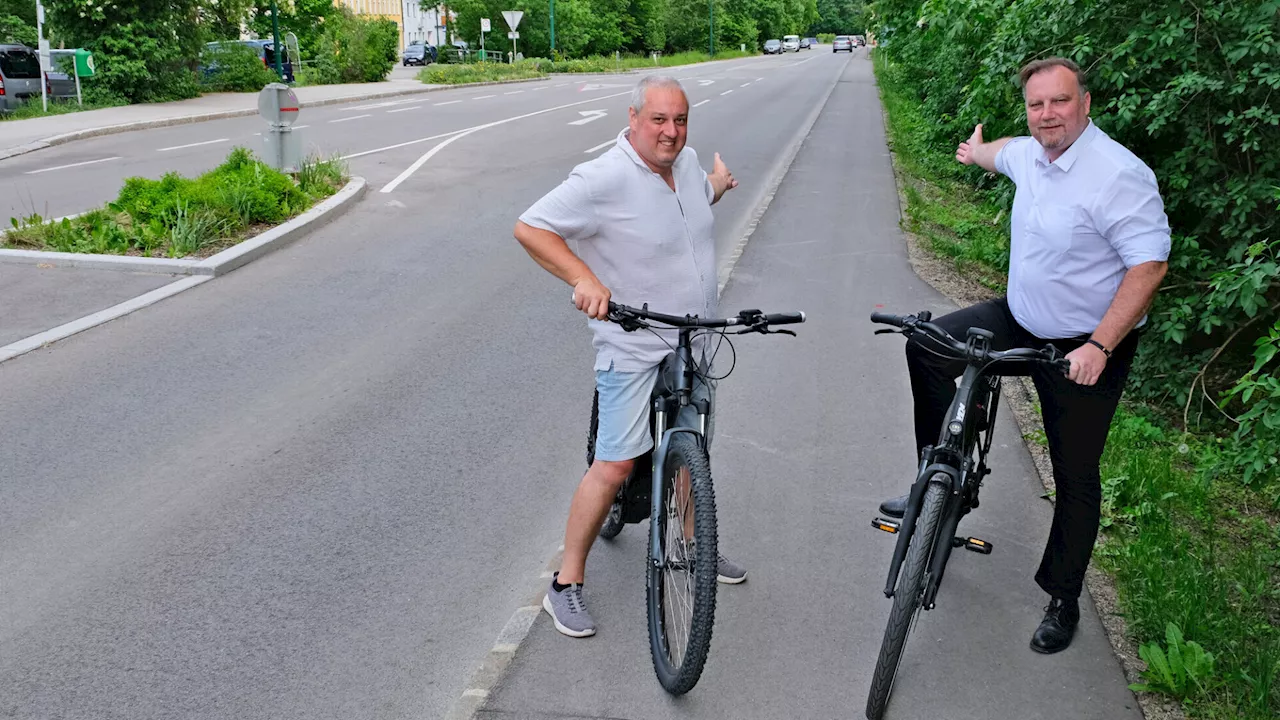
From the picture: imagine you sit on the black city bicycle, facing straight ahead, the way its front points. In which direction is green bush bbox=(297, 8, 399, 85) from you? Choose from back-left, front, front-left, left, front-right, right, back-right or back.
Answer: back-right

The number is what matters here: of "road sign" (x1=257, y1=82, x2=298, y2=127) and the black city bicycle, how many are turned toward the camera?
1

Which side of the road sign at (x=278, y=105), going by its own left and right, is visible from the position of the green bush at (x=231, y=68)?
front

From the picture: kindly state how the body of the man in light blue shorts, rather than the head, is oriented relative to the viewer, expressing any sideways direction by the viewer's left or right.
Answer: facing the viewer and to the right of the viewer

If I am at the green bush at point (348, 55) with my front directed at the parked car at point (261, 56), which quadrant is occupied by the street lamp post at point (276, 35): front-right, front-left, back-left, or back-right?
front-left

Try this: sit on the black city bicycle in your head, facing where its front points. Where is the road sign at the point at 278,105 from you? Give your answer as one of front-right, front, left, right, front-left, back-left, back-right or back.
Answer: back-right

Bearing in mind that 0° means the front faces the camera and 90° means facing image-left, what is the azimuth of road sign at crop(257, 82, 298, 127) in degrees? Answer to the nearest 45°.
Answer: approximately 180°

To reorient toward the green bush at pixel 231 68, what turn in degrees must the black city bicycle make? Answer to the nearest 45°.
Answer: approximately 135° to its right

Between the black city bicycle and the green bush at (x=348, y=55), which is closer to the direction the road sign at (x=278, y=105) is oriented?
the green bush

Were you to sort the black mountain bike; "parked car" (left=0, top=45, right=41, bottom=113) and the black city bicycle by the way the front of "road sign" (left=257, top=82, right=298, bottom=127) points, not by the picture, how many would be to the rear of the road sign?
2

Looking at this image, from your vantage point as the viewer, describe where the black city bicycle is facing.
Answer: facing the viewer

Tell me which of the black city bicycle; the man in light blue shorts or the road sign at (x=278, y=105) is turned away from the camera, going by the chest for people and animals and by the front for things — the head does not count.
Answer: the road sign

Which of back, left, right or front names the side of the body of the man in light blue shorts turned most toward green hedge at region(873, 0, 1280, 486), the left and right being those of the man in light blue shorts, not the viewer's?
left

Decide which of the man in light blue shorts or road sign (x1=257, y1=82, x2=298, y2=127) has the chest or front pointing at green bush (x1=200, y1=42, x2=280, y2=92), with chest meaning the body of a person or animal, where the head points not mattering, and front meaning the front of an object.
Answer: the road sign

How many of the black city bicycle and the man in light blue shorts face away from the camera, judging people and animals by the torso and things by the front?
0

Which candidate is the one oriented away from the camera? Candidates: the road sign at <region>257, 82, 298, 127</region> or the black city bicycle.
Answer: the road sign

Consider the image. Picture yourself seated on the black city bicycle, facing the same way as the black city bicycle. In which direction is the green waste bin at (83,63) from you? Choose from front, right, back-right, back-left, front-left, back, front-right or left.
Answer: back-right
